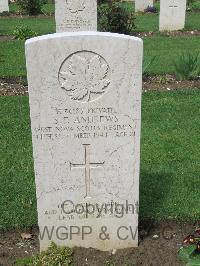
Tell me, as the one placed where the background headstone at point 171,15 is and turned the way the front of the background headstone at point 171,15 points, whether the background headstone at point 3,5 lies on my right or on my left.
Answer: on my right

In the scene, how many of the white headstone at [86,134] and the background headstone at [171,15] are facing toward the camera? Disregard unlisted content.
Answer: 2

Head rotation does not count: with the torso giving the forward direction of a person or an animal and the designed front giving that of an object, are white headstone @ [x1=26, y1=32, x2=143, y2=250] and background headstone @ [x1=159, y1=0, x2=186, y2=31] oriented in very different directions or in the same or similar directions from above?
same or similar directions

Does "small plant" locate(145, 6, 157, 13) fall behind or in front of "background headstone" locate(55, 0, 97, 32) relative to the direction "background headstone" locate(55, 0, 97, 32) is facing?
behind

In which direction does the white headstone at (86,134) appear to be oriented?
toward the camera

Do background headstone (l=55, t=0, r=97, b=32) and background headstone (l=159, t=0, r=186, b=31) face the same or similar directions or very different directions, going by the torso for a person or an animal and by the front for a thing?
same or similar directions

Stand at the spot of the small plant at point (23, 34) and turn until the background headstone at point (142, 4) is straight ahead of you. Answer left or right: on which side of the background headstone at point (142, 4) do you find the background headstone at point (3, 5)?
left

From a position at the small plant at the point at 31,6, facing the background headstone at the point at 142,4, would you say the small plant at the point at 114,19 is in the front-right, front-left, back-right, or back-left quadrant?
front-right

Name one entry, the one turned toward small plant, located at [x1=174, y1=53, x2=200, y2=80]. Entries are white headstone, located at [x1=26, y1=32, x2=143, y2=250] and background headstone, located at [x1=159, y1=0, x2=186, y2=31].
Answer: the background headstone

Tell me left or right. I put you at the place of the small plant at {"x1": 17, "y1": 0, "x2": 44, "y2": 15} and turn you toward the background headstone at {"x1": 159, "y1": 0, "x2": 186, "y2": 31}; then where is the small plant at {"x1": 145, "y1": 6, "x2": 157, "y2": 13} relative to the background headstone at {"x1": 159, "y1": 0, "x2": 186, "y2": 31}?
left

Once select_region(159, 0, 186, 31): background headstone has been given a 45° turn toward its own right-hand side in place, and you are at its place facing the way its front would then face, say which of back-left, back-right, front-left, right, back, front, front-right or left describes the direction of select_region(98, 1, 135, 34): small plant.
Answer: front

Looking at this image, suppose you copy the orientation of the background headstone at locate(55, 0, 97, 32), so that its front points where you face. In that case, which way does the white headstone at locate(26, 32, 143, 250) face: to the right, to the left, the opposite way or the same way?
the same way

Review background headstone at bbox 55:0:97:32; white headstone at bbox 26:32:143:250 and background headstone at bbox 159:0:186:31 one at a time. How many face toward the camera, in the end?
3

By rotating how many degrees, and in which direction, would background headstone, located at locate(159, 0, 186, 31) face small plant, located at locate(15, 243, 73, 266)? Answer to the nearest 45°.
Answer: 0° — it already faces it

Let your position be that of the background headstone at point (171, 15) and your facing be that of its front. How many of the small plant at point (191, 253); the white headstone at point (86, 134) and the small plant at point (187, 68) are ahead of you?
3

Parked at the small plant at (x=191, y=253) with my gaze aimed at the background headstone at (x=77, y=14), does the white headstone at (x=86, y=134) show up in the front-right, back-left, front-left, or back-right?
front-left

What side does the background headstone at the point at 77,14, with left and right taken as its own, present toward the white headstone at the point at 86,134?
front

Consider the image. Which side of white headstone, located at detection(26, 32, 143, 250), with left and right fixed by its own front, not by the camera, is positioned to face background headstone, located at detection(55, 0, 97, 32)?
back
